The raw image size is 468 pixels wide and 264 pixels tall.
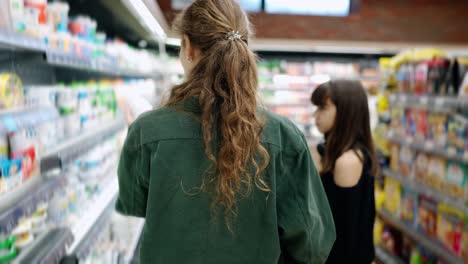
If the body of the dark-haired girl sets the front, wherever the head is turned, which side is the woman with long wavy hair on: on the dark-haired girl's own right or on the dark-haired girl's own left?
on the dark-haired girl's own left

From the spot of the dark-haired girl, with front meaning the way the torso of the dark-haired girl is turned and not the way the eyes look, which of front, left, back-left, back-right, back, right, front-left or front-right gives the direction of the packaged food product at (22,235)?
front-left

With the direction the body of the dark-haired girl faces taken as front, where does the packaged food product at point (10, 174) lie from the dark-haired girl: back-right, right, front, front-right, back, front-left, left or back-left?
front-left

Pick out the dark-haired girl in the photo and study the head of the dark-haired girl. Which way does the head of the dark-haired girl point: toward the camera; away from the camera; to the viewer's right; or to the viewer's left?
to the viewer's left

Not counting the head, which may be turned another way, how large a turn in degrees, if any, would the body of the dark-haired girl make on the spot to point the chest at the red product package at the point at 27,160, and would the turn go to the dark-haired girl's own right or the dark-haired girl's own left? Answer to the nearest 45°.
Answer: approximately 45° to the dark-haired girl's own left

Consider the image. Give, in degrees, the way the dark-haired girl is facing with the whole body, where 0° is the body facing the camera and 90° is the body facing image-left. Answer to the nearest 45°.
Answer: approximately 90°
